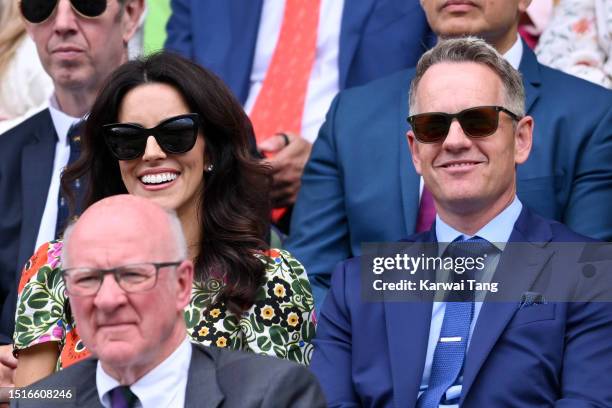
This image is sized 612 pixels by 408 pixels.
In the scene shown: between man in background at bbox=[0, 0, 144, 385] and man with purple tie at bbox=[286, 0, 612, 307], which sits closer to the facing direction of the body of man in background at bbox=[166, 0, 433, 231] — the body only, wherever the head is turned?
the man with purple tie

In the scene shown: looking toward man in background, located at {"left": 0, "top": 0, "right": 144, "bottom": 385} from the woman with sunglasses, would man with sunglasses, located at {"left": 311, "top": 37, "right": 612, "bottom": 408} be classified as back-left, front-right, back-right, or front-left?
back-right

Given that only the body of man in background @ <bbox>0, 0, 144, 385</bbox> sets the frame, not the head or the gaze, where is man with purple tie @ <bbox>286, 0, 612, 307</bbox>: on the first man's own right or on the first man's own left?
on the first man's own left

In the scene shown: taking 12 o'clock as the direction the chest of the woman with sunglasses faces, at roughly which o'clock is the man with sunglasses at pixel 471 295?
The man with sunglasses is roughly at 10 o'clock from the woman with sunglasses.

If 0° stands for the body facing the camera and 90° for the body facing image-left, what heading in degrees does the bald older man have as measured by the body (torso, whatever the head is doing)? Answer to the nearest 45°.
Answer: approximately 45°

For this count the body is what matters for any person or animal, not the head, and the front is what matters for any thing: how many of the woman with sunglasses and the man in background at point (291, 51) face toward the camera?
2

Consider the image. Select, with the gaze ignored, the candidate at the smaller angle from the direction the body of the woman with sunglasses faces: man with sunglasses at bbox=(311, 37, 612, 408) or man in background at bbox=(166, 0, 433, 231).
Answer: the man with sunglasses

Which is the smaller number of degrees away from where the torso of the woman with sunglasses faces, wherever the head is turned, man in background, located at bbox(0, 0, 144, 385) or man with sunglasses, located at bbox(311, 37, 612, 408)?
the man with sunglasses
